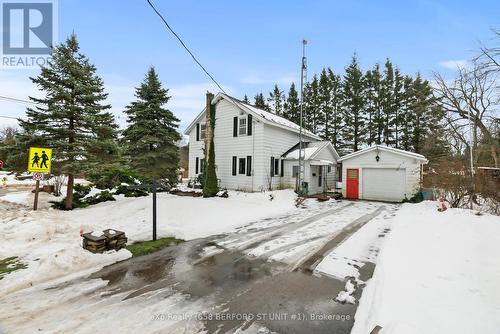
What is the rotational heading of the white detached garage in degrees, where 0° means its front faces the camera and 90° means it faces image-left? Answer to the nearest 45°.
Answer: approximately 0°

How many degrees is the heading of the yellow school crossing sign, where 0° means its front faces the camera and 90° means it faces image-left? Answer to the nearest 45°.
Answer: approximately 0°

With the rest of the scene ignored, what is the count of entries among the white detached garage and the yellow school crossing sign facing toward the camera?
2

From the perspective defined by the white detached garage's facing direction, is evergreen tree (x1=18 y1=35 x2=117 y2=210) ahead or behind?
ahead

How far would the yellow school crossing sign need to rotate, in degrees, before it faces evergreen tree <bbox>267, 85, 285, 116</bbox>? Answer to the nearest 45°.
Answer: approximately 135° to its left

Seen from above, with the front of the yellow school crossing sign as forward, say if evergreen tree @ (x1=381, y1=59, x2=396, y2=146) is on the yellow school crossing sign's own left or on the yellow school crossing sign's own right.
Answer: on the yellow school crossing sign's own left

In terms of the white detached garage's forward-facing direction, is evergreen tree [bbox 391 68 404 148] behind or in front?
behind

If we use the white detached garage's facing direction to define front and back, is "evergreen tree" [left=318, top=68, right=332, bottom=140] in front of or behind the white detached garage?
behind
